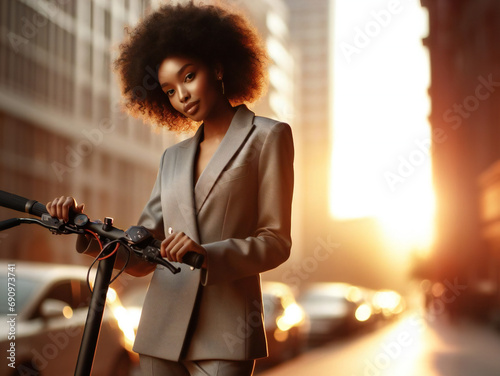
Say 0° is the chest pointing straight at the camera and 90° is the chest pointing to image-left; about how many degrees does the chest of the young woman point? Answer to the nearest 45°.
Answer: approximately 45°
